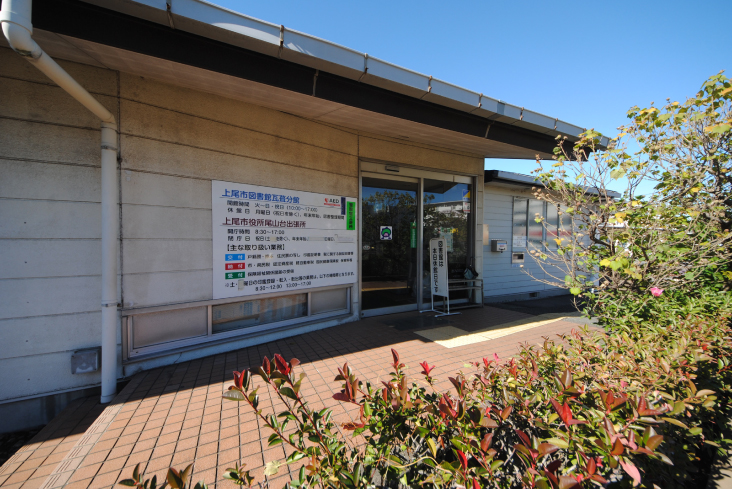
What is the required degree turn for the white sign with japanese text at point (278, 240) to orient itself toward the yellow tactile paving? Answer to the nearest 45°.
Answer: approximately 45° to its left

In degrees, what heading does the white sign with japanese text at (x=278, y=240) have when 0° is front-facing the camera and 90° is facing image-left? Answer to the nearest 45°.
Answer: approximately 315°

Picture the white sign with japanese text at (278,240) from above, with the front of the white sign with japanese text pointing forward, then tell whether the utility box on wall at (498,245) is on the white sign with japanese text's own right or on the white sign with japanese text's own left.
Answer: on the white sign with japanese text's own left

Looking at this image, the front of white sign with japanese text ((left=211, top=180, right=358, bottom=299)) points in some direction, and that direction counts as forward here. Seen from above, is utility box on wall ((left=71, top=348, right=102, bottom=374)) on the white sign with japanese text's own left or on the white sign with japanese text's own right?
on the white sign with japanese text's own right
